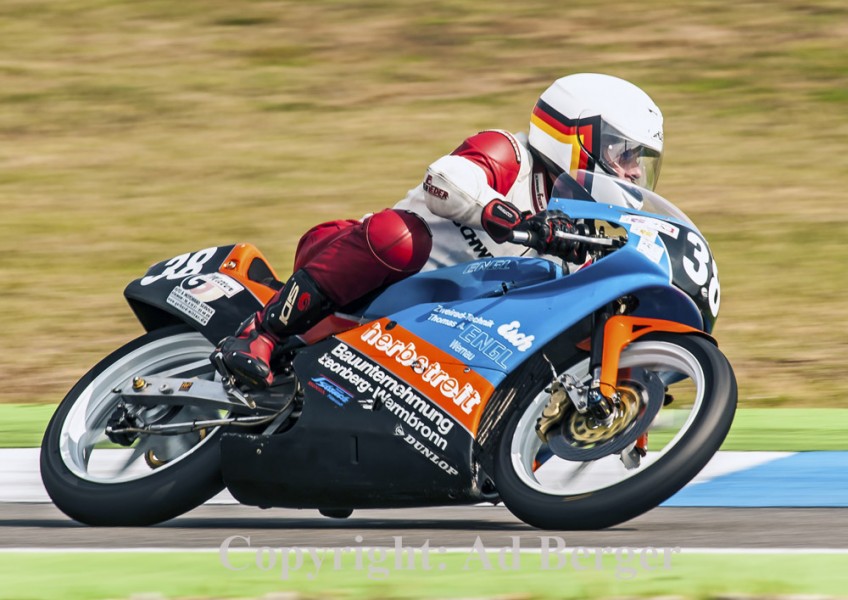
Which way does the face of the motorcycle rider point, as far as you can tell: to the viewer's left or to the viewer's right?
to the viewer's right

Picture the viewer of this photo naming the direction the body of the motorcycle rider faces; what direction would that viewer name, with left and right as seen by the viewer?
facing to the right of the viewer

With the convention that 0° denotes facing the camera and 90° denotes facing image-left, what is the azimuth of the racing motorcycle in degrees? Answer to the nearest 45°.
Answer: approximately 270°
